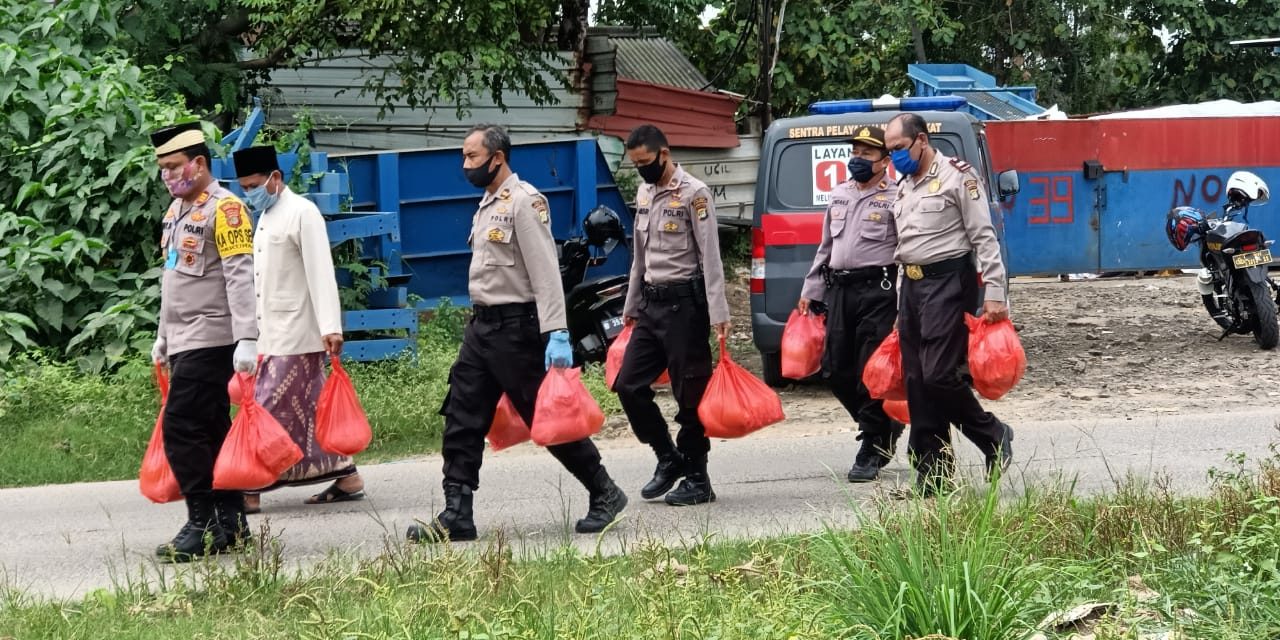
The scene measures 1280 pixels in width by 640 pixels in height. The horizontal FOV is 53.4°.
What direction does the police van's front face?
away from the camera

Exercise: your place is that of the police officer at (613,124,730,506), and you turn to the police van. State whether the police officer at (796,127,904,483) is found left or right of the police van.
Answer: right

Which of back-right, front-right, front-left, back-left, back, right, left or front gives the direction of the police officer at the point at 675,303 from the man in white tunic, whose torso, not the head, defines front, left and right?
back-left

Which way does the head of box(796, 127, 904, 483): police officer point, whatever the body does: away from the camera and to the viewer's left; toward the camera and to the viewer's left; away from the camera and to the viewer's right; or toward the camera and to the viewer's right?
toward the camera and to the viewer's left

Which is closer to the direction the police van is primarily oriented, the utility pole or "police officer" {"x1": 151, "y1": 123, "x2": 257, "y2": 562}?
the utility pole

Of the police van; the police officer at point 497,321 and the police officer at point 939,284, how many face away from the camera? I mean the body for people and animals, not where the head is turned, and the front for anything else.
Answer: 1

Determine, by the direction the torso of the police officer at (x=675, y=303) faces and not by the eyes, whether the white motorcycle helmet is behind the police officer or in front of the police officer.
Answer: behind

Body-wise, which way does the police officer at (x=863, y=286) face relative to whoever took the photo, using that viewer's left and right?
facing the viewer and to the left of the viewer

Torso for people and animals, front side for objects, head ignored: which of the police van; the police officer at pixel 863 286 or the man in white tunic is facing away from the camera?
the police van

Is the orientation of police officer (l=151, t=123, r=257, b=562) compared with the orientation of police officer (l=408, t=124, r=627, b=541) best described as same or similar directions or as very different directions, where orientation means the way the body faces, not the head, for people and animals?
same or similar directions

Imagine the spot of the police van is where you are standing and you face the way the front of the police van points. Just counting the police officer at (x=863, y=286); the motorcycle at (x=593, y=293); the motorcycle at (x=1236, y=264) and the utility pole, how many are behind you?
1

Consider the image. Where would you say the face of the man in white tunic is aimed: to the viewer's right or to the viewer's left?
to the viewer's left

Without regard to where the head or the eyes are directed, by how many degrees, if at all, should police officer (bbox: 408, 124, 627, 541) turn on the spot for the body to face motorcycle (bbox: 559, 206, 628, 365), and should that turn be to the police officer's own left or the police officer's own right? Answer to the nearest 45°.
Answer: approximately 135° to the police officer's own right
